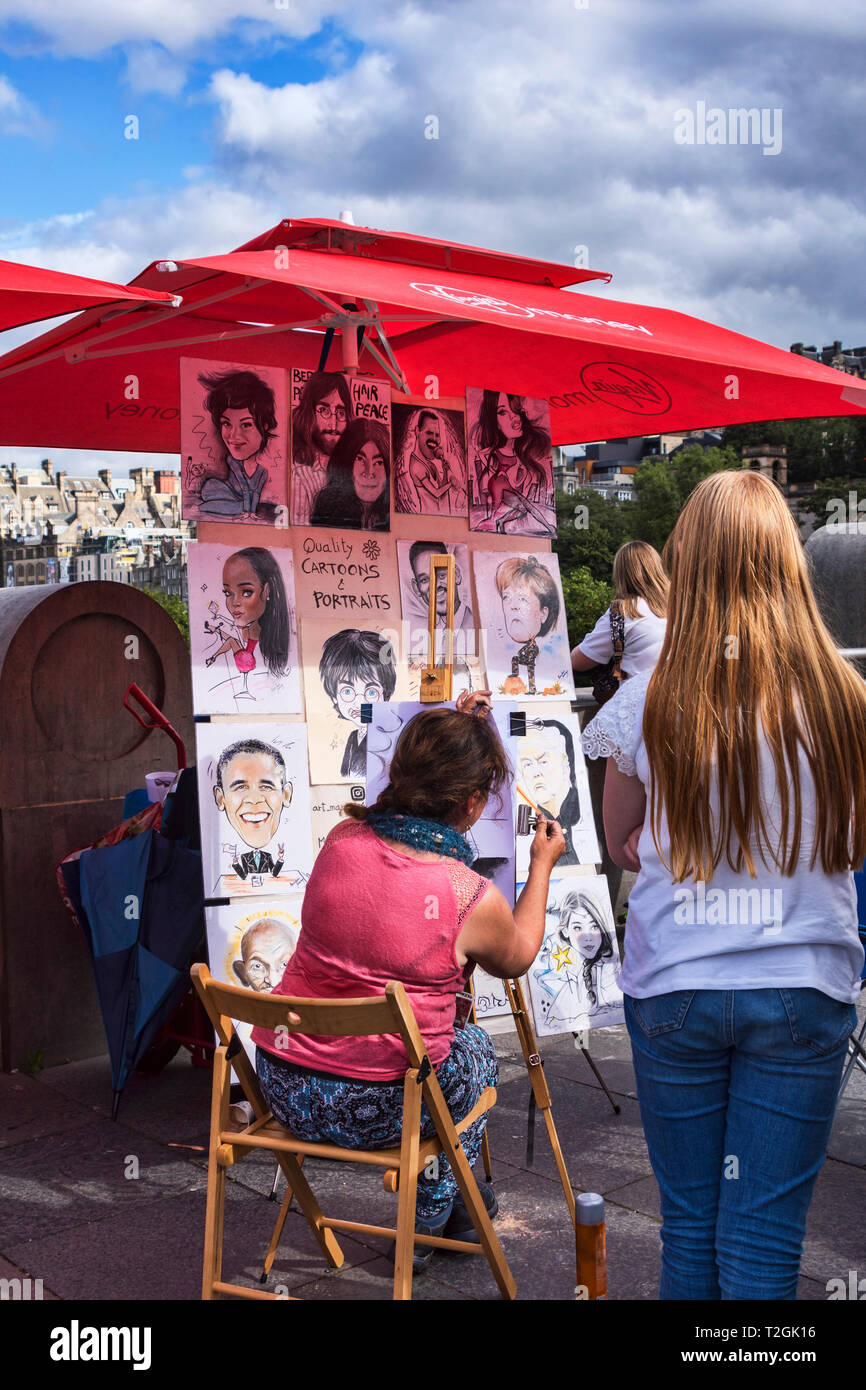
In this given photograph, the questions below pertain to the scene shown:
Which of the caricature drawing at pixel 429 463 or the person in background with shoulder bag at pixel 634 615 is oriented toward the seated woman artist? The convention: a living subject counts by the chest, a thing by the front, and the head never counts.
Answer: the caricature drawing

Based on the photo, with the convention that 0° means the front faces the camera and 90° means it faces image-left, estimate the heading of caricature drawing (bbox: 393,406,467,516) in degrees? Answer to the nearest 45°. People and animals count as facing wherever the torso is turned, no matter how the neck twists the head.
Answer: approximately 0°

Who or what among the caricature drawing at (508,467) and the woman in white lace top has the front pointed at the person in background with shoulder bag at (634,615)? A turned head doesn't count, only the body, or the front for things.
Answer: the woman in white lace top

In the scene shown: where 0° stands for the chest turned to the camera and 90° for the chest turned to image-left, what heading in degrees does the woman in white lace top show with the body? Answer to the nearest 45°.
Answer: approximately 180°

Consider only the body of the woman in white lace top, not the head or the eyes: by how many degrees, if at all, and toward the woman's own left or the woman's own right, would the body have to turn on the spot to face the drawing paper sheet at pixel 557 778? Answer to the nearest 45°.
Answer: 0° — they already face it

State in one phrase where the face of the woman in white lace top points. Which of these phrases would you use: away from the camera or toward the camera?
away from the camera

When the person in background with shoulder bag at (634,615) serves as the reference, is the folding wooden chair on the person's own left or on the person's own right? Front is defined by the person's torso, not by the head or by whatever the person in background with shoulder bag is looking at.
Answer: on the person's own left

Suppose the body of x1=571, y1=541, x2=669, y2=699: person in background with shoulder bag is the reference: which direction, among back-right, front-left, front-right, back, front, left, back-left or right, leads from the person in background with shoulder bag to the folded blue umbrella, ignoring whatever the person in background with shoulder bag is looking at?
left

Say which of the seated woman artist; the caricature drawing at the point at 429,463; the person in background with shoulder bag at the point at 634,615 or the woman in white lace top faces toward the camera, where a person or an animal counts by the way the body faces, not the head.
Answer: the caricature drawing

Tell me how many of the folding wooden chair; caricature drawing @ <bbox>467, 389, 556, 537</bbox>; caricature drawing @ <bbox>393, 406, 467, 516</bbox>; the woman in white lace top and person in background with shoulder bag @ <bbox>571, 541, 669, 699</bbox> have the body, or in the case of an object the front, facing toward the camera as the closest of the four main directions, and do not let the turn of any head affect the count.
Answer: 2
